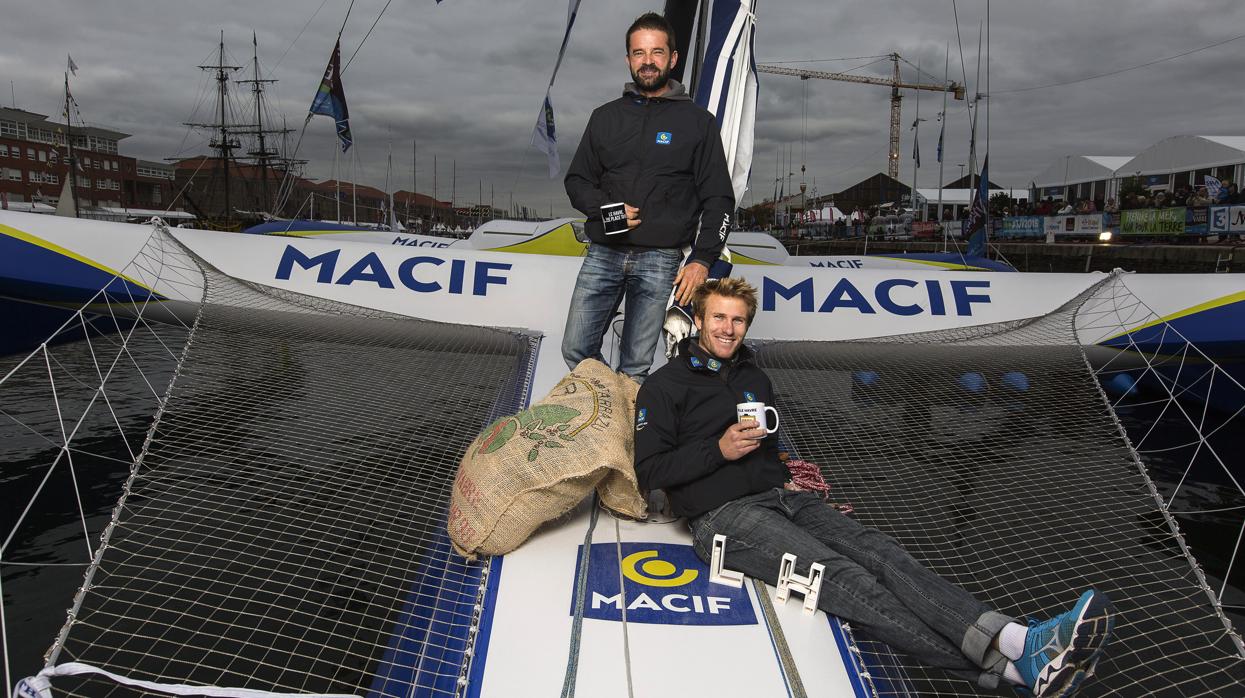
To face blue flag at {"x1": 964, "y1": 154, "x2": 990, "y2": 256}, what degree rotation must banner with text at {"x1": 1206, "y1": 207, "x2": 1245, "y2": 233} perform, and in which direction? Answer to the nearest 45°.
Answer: approximately 45° to its right

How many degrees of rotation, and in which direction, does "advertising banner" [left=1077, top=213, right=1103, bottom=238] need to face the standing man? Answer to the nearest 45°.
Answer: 0° — it already faces them

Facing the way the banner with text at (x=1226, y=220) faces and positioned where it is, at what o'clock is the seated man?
The seated man is roughly at 12 o'clock from the banner with text.

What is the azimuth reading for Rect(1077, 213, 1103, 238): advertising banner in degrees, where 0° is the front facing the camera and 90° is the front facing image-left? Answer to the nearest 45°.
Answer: approximately 0°
